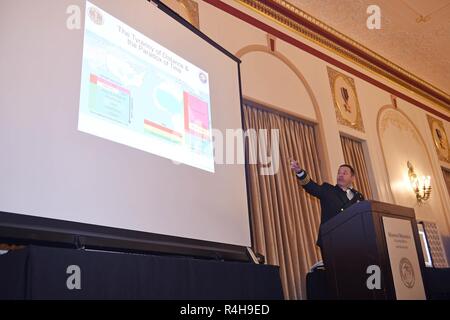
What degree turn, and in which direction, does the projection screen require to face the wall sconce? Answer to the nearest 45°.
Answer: approximately 90° to its left

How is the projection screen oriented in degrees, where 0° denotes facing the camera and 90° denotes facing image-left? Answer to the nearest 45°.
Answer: approximately 315°

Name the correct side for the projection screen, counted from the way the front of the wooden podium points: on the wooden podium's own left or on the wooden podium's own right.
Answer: on the wooden podium's own right

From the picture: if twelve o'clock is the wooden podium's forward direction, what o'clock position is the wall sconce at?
The wall sconce is roughly at 8 o'clock from the wooden podium.

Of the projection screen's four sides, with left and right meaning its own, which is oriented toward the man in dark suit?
left

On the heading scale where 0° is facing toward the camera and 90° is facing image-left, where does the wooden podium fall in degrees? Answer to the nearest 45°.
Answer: approximately 315°

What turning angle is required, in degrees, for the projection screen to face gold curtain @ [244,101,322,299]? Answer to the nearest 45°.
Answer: approximately 90° to its left

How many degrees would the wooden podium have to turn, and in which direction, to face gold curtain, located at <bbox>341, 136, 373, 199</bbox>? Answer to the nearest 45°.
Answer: approximately 135° to its left

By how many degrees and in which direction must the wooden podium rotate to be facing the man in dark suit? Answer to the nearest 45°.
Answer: approximately 135° to its left
